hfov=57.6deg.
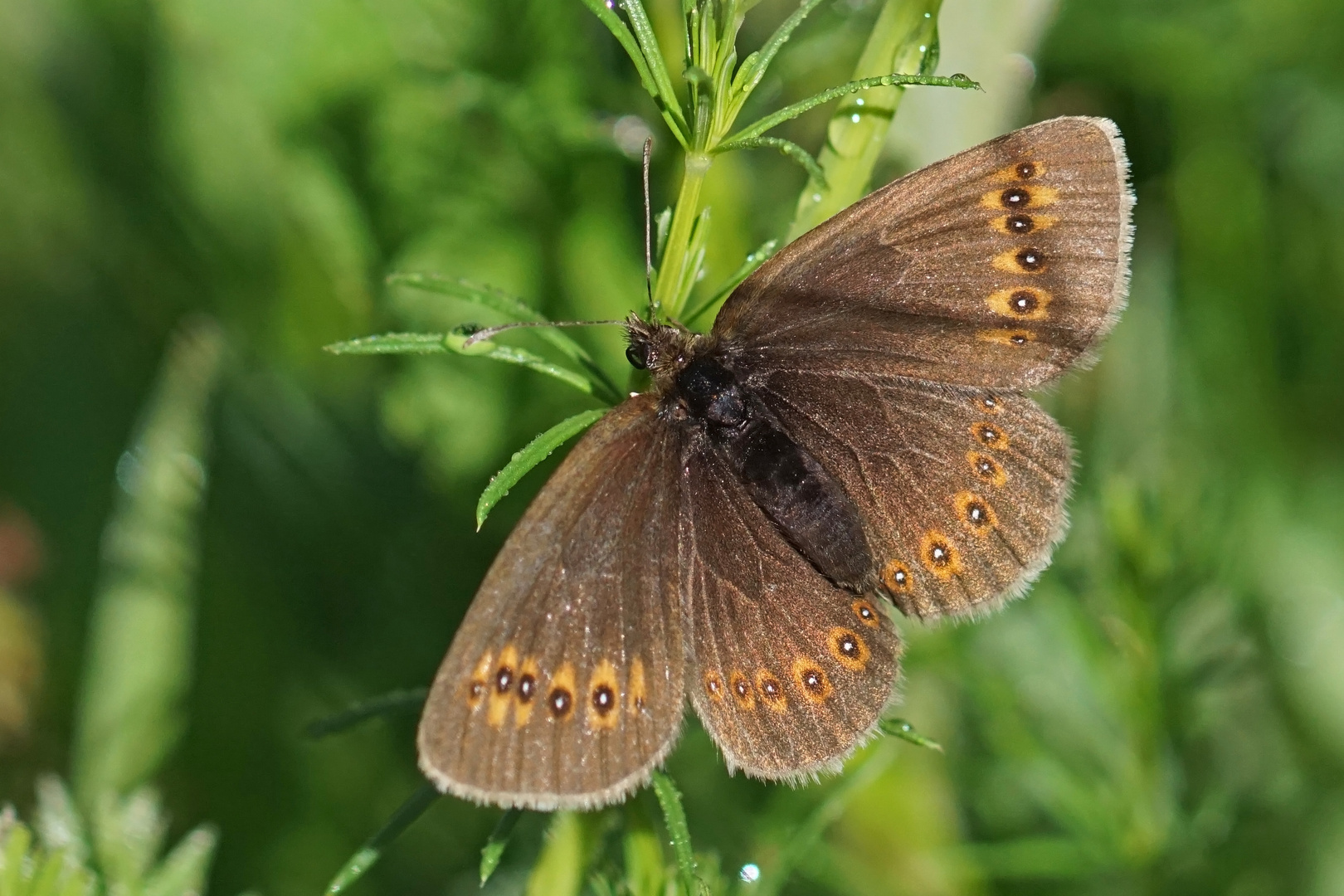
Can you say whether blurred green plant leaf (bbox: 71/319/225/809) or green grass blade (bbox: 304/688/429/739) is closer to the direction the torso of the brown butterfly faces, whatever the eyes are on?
the blurred green plant leaf

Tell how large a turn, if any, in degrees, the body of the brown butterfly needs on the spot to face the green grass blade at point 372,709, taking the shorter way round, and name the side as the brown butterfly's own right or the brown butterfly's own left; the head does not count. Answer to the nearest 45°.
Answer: approximately 90° to the brown butterfly's own left

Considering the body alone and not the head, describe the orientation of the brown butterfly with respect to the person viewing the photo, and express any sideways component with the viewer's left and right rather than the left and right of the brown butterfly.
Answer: facing away from the viewer and to the left of the viewer

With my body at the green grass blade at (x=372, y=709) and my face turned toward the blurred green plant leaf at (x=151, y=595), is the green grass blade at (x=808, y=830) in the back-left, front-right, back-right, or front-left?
back-right

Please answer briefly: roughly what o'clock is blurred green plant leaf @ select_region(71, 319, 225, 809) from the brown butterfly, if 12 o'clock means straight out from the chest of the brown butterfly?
The blurred green plant leaf is roughly at 11 o'clock from the brown butterfly.
